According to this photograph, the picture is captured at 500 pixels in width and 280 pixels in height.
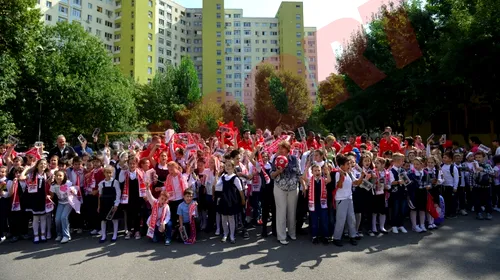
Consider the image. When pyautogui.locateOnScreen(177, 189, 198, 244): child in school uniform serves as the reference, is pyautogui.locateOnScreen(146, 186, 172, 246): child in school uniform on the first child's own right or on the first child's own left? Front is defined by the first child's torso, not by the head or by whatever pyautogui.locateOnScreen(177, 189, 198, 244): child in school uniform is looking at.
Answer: on the first child's own right

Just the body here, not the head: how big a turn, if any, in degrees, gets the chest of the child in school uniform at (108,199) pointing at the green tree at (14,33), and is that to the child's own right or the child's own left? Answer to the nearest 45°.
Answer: approximately 180°

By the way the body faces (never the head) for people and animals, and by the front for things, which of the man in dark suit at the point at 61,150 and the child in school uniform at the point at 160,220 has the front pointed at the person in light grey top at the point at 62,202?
the man in dark suit

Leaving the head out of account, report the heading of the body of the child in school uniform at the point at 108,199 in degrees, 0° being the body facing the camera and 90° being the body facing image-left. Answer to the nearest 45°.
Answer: approximately 0°

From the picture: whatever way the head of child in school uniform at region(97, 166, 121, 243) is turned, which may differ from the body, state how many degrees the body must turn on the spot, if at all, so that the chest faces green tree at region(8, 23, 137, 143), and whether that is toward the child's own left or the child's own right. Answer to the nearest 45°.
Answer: approximately 180°

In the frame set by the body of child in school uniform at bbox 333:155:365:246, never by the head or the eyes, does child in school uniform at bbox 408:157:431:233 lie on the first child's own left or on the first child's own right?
on the first child's own left

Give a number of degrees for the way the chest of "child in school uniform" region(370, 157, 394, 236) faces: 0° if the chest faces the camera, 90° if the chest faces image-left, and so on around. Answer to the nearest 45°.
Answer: approximately 45°

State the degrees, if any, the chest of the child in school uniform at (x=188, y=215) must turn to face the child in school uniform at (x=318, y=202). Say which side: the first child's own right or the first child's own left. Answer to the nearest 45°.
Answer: approximately 90° to the first child's own left

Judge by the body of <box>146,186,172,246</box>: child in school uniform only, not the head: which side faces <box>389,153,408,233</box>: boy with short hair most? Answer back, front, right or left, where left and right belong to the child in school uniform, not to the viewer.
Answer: left

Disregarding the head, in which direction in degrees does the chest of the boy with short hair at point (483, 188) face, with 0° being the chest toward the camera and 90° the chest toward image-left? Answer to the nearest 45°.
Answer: approximately 45°
